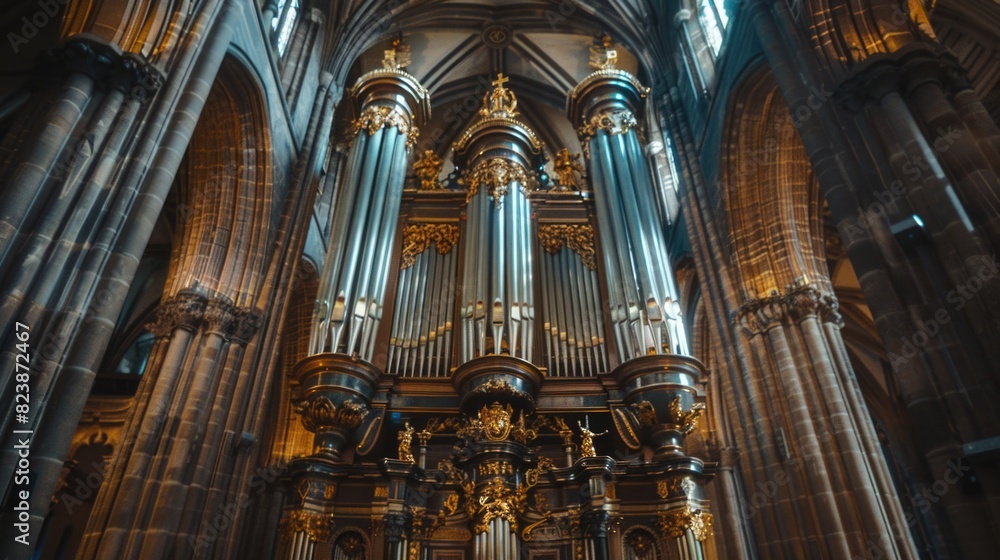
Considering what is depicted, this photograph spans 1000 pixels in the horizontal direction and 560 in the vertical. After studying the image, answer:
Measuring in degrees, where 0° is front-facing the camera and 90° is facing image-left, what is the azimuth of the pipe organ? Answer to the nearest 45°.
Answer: approximately 0°
